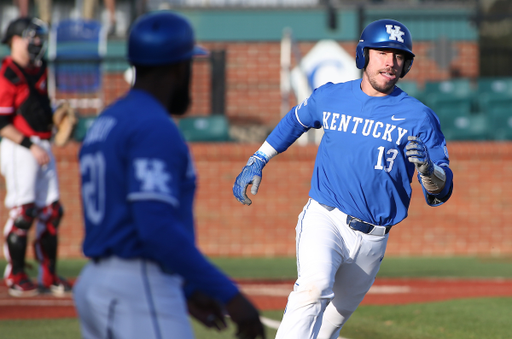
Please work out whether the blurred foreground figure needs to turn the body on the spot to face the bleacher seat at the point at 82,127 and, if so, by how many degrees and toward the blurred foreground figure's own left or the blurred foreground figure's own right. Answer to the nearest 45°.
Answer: approximately 45° to the blurred foreground figure's own left

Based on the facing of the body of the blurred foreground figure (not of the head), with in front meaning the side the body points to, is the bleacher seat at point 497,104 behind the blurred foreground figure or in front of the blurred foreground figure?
in front

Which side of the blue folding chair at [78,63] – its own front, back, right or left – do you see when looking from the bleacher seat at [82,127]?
front

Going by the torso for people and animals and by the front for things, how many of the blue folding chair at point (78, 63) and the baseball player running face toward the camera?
2

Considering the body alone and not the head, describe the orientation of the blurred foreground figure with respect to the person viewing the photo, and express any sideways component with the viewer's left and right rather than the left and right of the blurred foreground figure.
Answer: facing away from the viewer and to the right of the viewer

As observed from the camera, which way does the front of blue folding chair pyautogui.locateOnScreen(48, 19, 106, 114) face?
facing the viewer

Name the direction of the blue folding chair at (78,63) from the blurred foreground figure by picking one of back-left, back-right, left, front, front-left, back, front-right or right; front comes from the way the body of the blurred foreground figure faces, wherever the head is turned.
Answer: front-left

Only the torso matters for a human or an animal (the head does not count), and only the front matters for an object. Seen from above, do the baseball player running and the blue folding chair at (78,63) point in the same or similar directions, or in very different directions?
same or similar directions

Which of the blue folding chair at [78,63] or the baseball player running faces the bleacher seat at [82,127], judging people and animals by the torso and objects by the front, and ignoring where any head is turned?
the blue folding chair at [78,63]

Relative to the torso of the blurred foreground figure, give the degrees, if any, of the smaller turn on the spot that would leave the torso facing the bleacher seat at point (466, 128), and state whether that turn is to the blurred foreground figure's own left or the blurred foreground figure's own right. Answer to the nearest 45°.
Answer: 0° — they already face it

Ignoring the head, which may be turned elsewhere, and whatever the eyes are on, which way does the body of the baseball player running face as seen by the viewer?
toward the camera

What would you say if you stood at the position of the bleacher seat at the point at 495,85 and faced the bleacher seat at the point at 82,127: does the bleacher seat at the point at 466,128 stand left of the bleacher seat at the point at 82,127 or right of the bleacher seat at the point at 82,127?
left

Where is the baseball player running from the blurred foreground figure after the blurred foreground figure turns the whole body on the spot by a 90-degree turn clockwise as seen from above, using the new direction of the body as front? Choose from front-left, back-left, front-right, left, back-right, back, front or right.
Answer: left

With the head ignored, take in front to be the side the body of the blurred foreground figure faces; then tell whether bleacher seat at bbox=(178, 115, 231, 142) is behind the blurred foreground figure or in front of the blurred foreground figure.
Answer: in front
